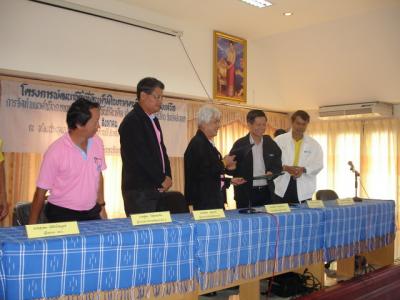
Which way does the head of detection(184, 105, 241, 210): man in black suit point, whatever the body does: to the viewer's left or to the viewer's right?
to the viewer's right

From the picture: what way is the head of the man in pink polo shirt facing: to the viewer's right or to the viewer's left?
to the viewer's right

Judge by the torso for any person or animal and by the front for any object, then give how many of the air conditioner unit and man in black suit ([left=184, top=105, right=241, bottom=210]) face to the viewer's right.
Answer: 1

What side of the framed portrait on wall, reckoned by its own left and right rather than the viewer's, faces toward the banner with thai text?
right

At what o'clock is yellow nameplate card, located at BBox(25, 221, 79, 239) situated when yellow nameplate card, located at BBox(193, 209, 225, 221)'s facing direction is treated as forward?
yellow nameplate card, located at BBox(25, 221, 79, 239) is roughly at 3 o'clock from yellow nameplate card, located at BBox(193, 209, 225, 221).

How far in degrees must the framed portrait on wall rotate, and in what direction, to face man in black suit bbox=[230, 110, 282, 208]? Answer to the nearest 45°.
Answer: approximately 45° to its right

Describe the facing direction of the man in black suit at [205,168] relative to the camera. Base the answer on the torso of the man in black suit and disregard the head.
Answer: to the viewer's right

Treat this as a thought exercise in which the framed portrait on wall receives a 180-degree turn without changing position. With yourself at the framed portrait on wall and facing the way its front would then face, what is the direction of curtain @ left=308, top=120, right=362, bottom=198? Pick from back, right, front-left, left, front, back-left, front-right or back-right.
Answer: right

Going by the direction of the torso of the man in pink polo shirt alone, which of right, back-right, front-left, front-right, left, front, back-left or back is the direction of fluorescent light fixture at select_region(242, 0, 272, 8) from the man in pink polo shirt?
left
